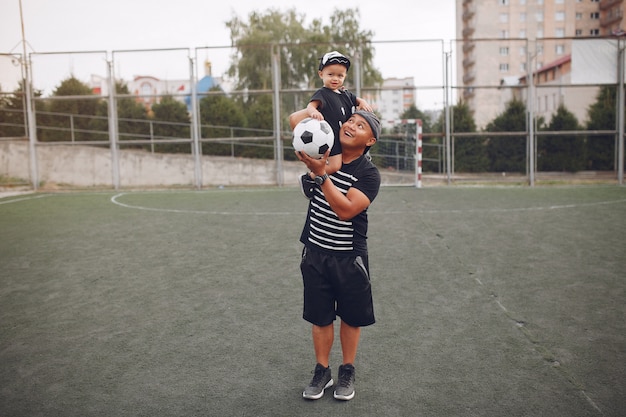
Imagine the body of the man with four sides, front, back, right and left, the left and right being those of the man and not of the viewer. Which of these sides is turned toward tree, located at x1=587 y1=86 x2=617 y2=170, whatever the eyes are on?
back

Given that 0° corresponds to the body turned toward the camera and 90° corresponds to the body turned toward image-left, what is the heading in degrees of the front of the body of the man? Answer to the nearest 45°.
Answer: approximately 45°

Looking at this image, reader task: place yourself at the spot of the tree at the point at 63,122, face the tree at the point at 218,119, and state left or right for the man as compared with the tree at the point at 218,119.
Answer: right

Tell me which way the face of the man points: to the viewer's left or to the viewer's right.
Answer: to the viewer's left

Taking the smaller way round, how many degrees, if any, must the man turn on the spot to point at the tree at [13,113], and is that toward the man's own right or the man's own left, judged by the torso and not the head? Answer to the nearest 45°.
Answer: approximately 90° to the man's own right

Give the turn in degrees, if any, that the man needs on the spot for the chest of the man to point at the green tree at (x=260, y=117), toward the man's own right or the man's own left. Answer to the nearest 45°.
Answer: approximately 135° to the man's own right

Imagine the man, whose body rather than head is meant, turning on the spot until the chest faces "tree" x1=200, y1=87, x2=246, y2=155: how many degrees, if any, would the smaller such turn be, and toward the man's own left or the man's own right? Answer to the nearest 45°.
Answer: approximately 135° to the man's own right

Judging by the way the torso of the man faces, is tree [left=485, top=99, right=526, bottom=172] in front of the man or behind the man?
behind

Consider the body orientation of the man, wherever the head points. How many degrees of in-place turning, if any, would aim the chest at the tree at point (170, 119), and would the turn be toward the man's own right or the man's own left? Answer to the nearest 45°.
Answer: approximately 135° to the man's own right
